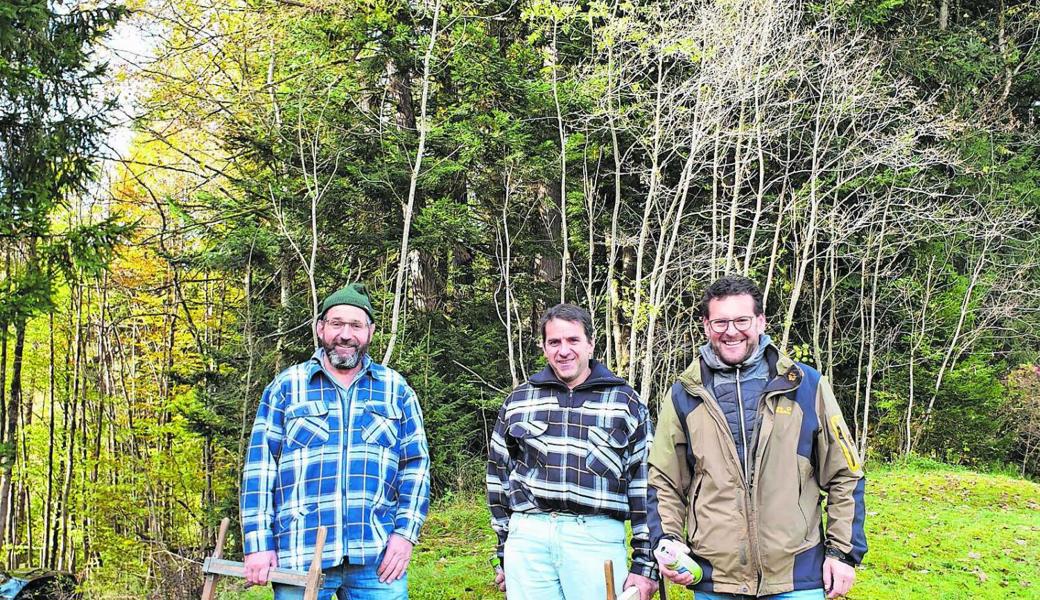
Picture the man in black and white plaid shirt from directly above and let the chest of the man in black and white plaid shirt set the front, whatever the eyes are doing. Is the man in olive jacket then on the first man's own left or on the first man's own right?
on the first man's own left

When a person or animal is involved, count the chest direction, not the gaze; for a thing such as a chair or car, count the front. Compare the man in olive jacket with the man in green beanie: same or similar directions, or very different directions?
same or similar directions

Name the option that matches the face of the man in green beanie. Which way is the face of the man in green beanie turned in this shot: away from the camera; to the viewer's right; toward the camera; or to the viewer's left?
toward the camera

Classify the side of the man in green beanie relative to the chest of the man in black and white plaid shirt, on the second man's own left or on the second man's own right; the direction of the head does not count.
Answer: on the second man's own right

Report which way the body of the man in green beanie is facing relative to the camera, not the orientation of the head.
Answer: toward the camera

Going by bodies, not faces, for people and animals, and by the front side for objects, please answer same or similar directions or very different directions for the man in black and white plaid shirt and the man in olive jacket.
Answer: same or similar directions

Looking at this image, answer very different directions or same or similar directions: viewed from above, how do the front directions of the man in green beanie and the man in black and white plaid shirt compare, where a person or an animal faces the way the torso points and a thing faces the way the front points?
same or similar directions

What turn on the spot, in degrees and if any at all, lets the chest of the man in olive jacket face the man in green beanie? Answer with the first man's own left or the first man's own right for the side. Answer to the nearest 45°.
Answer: approximately 90° to the first man's own right

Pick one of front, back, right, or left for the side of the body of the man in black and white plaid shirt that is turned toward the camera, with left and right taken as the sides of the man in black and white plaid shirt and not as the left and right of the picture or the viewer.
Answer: front

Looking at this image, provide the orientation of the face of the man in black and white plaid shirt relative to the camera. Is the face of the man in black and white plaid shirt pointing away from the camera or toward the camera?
toward the camera

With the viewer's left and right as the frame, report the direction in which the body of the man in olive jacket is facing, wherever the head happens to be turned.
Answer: facing the viewer

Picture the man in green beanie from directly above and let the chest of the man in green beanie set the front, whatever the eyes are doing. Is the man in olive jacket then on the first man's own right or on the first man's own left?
on the first man's own left

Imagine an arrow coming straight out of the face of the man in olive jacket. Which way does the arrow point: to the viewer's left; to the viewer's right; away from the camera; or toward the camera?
toward the camera
